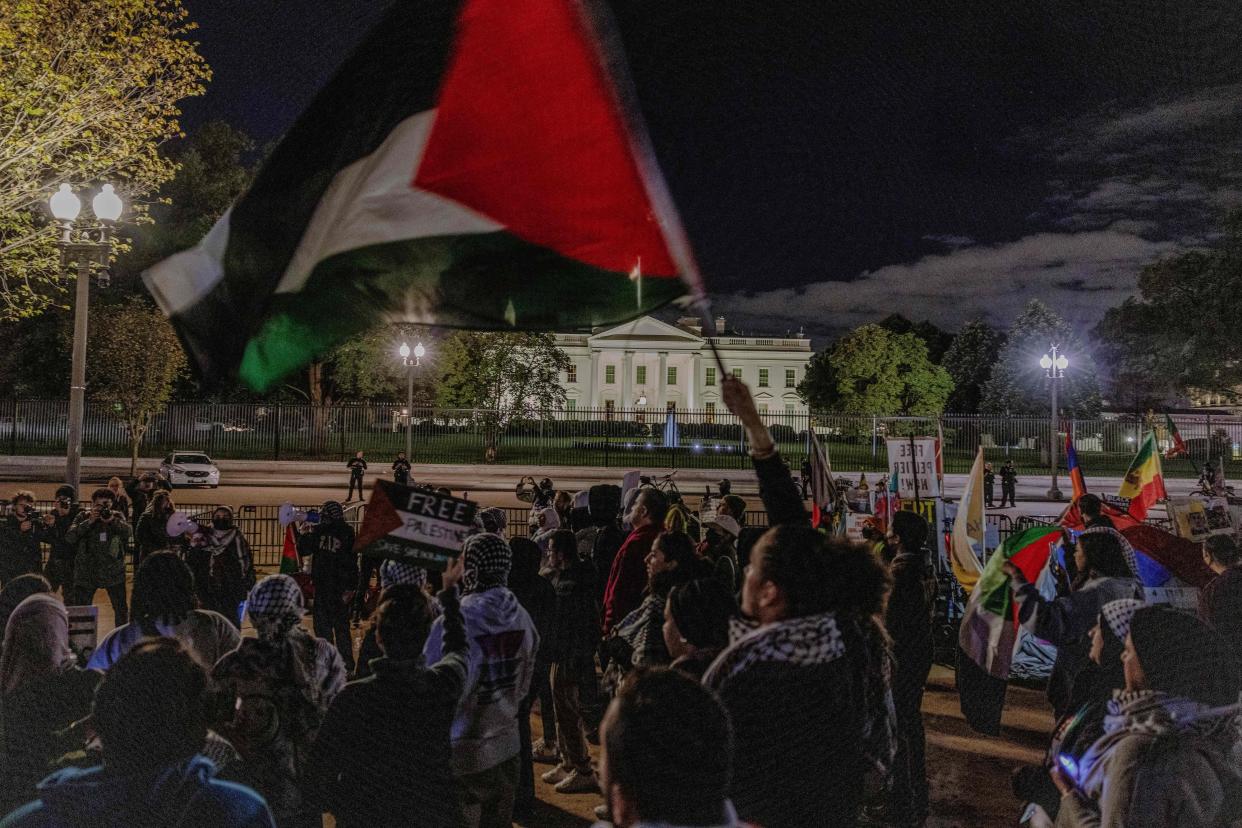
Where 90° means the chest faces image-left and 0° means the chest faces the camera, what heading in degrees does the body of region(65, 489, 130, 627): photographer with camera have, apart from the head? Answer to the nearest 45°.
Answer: approximately 0°

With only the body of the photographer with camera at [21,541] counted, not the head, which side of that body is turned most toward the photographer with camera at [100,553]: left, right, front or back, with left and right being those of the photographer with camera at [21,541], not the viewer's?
left

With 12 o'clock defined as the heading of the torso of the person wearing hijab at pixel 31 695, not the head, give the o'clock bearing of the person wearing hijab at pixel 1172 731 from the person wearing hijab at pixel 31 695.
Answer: the person wearing hijab at pixel 1172 731 is roughly at 3 o'clock from the person wearing hijab at pixel 31 695.

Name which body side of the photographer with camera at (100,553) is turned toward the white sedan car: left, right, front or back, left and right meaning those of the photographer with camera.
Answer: back

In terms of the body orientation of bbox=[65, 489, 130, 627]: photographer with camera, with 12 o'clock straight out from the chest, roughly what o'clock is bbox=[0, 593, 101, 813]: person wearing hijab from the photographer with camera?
The person wearing hijab is roughly at 12 o'clock from the photographer with camera.

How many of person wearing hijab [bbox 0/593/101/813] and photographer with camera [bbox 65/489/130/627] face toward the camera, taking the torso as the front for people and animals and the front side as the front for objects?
1

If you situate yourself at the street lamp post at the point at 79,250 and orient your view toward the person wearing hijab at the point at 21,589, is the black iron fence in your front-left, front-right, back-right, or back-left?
back-left

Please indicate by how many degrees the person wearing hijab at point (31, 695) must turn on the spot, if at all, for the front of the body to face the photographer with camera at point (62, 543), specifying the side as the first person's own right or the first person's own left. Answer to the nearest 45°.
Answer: approximately 45° to the first person's own left

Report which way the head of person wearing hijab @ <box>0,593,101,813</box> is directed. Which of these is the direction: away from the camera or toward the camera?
away from the camera

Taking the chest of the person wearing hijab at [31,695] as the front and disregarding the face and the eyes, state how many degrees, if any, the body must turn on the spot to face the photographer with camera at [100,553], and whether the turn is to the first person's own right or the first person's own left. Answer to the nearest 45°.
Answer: approximately 45° to the first person's own left

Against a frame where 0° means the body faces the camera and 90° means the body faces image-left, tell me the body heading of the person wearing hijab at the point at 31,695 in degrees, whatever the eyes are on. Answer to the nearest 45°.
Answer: approximately 225°

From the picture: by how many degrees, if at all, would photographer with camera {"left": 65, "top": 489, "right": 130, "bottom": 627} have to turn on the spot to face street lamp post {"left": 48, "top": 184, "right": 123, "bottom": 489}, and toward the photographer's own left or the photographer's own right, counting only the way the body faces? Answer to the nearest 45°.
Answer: approximately 180°

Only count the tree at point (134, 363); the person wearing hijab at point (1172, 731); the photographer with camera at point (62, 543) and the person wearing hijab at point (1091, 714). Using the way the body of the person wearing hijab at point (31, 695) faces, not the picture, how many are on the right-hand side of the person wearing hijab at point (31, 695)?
2
